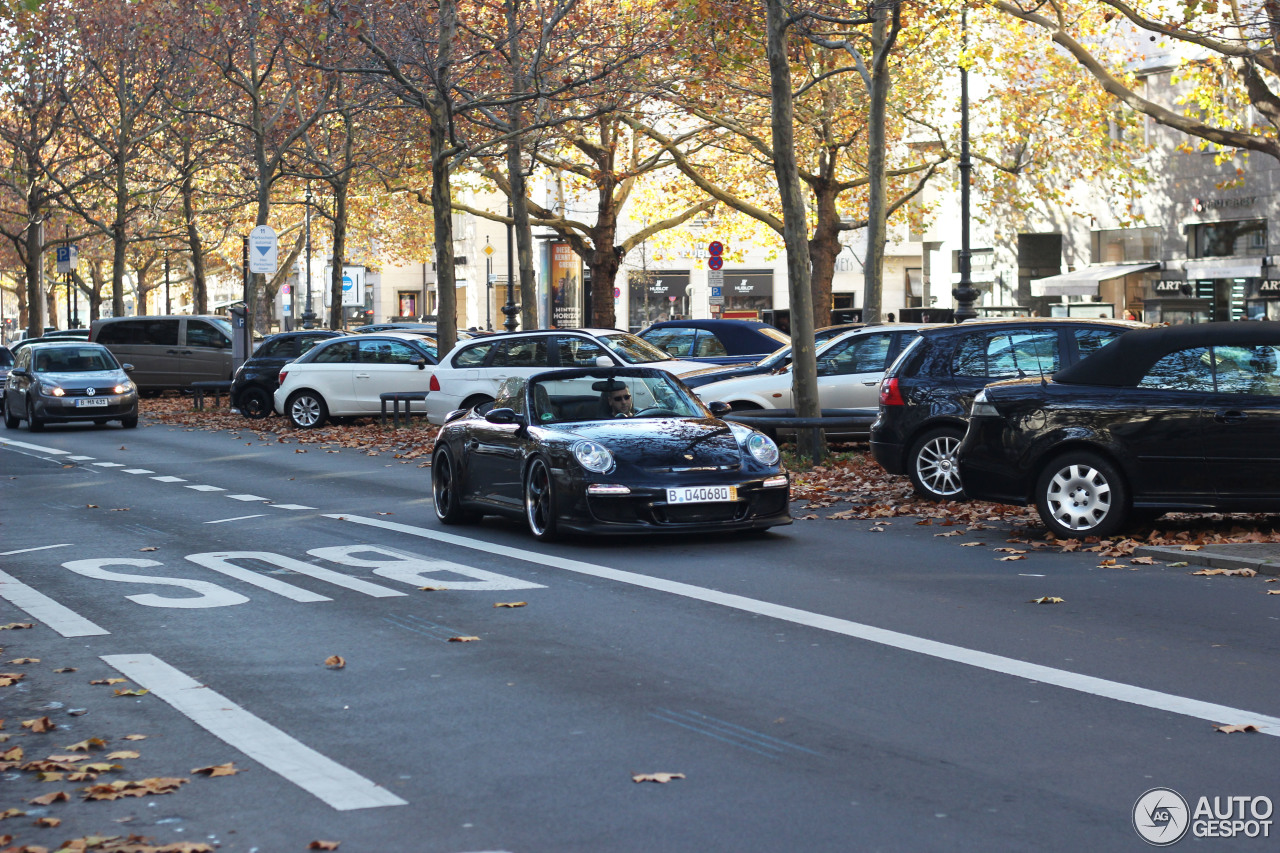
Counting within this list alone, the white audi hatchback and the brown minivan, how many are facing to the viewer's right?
2

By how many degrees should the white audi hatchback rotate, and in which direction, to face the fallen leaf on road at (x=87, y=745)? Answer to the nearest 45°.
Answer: approximately 90° to its right

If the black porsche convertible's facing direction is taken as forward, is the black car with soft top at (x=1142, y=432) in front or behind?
in front

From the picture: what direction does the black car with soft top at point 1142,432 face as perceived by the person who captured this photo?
facing to the right of the viewer

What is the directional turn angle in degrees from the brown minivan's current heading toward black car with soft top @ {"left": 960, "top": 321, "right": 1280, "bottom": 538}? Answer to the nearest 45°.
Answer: approximately 90° to its right

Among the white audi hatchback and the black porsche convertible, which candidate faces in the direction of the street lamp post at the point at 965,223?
the white audi hatchback

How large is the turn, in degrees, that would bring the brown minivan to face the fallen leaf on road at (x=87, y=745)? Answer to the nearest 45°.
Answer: approximately 90° to its right

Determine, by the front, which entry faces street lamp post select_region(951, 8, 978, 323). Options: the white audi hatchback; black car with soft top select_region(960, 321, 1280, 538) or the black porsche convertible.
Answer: the white audi hatchback

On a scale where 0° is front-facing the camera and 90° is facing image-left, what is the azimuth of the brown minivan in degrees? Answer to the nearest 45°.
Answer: approximately 270°

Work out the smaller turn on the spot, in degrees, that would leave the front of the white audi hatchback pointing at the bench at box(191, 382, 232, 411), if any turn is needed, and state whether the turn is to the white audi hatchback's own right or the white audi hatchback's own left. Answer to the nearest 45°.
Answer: approximately 135° to the white audi hatchback's own left

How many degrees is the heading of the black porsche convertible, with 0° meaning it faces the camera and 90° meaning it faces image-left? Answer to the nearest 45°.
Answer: approximately 315°

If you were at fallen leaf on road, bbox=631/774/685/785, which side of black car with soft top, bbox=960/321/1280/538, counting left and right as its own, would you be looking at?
right

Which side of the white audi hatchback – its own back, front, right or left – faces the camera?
right
